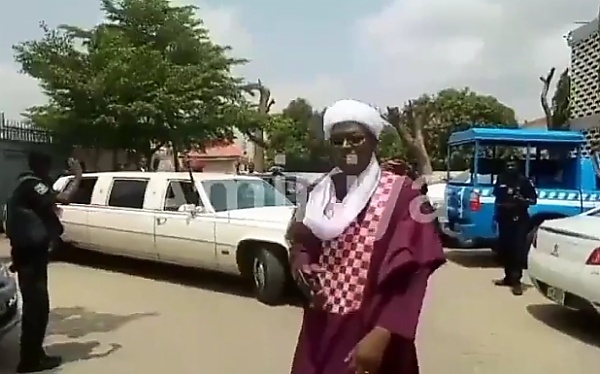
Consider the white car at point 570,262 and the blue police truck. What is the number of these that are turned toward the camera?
0

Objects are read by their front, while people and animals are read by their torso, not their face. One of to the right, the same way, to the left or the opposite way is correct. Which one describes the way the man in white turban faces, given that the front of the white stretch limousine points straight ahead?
to the right

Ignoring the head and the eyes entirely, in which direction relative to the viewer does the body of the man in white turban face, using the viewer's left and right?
facing the viewer and to the left of the viewer

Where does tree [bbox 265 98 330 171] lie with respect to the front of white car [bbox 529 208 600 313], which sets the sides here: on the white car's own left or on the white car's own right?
on the white car's own left

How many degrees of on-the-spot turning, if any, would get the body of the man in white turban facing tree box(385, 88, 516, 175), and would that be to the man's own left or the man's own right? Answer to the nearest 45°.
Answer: approximately 135° to the man's own right

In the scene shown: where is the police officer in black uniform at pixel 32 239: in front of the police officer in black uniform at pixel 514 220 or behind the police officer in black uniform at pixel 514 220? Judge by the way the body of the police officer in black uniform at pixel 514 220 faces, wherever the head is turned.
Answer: in front

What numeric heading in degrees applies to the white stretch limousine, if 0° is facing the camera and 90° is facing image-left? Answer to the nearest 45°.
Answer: approximately 315°

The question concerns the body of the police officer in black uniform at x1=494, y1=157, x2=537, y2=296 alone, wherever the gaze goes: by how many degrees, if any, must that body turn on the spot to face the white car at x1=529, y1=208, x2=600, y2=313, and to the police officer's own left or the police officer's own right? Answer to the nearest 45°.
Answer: approximately 45° to the police officer's own left

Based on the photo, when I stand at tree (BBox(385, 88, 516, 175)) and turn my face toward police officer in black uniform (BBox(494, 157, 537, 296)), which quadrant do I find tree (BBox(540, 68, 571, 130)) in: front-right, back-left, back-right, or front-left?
front-left

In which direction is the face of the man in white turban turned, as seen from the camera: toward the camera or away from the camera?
toward the camera
